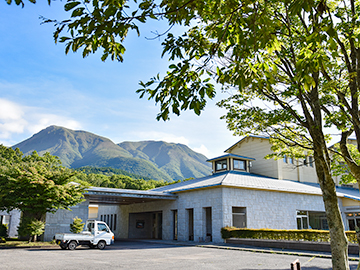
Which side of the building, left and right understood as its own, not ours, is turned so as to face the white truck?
front

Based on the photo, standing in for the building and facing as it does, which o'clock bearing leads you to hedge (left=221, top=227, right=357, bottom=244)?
The hedge is roughly at 10 o'clock from the building.

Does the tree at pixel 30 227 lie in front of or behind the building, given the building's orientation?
in front

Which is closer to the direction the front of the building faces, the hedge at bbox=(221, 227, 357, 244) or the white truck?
the white truck

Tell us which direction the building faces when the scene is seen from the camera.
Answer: facing the viewer and to the left of the viewer
